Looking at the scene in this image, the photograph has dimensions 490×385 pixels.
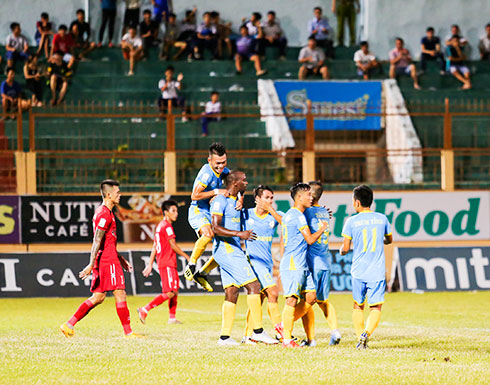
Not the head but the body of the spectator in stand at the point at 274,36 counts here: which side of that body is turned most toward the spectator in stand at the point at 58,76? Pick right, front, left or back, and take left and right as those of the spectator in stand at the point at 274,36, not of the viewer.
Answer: right

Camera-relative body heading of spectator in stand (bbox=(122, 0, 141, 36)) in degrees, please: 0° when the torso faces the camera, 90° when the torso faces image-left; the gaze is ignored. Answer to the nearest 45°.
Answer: approximately 45°

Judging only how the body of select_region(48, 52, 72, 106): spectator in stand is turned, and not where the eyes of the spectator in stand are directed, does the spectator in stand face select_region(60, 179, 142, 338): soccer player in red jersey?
yes

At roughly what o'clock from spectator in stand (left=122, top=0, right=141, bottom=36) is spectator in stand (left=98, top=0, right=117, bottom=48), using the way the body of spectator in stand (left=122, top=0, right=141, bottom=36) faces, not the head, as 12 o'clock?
spectator in stand (left=98, top=0, right=117, bottom=48) is roughly at 2 o'clock from spectator in stand (left=122, top=0, right=141, bottom=36).

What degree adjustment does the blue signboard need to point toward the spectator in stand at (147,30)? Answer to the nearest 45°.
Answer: approximately 90° to its right

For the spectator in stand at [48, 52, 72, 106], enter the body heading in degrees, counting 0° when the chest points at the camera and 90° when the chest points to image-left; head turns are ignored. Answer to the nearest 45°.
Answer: approximately 0°

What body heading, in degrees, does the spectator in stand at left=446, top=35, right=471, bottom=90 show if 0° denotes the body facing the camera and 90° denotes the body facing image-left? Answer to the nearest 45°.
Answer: approximately 315°

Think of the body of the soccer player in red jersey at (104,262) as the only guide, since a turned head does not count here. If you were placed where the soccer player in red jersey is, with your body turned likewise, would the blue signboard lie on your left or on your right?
on your left
